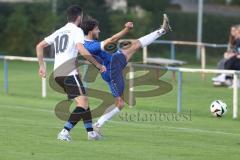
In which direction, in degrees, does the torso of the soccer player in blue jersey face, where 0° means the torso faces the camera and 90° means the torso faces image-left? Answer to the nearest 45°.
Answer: approximately 270°

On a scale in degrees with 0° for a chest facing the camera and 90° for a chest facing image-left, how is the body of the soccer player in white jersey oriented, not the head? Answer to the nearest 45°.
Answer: approximately 225°

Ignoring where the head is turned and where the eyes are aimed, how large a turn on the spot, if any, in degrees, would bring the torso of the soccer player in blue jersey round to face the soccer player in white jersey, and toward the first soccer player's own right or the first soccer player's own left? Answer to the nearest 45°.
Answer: approximately 135° to the first soccer player's own right
